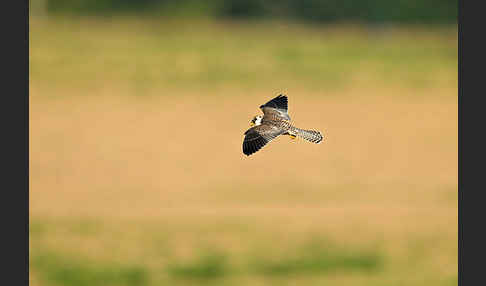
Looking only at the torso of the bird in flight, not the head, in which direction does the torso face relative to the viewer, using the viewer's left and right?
facing to the left of the viewer
